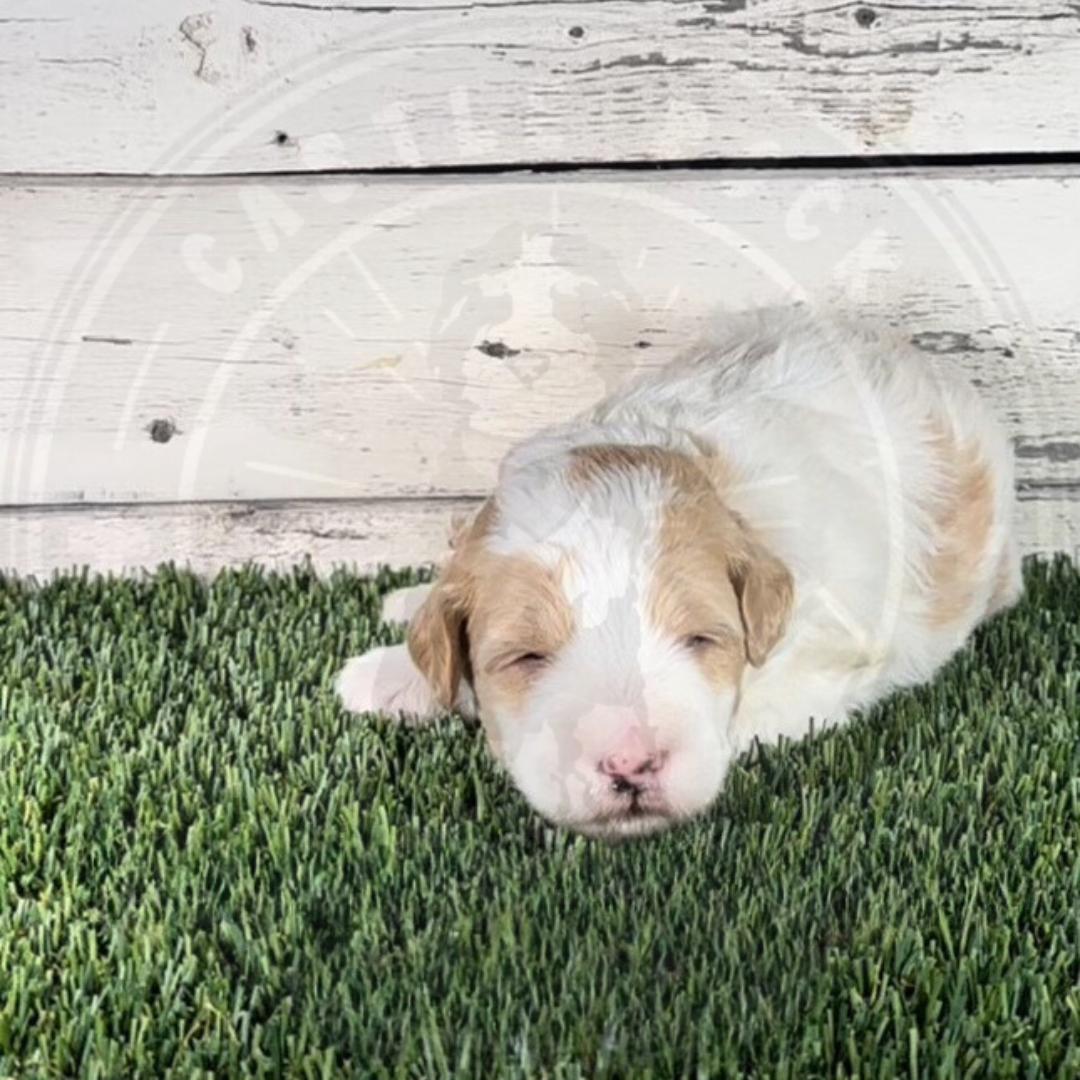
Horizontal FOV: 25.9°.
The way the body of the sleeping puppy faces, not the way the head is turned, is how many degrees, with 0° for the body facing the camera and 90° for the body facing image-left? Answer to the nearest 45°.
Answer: approximately 45°

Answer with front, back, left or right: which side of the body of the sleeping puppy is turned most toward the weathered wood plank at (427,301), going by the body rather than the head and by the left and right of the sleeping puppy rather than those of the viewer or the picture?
right

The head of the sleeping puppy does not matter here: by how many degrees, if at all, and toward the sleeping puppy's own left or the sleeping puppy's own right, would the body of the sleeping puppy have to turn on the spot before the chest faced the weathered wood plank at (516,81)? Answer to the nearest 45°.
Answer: approximately 135° to the sleeping puppy's own right

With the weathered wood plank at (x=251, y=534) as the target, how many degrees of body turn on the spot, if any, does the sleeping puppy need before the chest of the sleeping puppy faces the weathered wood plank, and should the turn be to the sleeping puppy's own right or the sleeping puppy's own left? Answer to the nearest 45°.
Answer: approximately 90° to the sleeping puppy's own right
